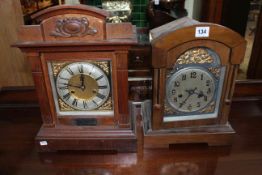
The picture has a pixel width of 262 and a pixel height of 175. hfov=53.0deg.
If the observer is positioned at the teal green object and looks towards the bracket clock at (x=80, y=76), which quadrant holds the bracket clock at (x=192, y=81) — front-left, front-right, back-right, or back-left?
front-left

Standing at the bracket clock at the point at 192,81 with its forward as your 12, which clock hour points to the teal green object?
The teal green object is roughly at 5 o'clock from the bracket clock.

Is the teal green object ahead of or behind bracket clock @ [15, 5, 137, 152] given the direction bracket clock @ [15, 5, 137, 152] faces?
behind

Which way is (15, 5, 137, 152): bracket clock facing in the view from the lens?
facing the viewer

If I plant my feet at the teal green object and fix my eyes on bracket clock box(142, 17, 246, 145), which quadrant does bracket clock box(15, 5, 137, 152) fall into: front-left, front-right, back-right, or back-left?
front-right

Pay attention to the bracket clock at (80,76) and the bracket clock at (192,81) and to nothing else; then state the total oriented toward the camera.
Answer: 2
